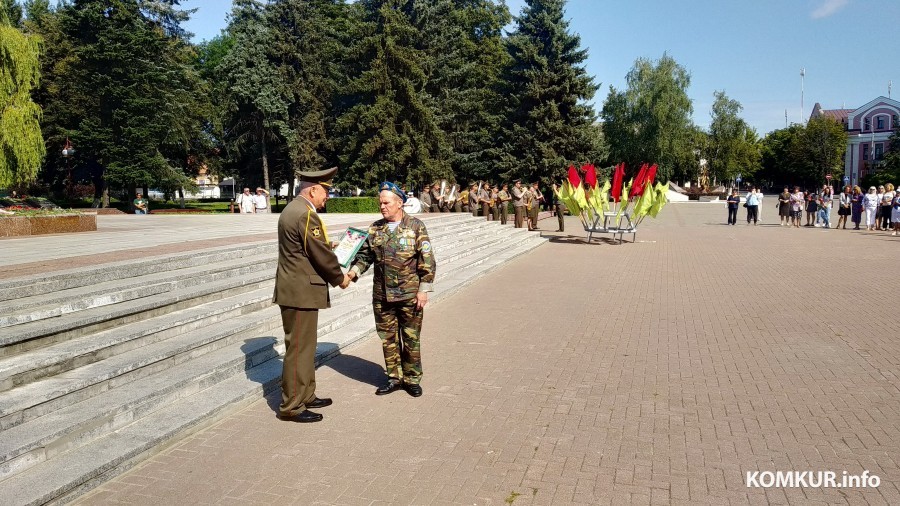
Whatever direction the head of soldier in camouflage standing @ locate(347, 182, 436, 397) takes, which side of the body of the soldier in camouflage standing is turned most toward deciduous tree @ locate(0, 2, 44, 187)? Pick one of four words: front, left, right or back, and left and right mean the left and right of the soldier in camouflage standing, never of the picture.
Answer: right

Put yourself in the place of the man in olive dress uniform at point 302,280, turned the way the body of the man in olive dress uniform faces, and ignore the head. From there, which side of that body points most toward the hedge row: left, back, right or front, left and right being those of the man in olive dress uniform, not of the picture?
left

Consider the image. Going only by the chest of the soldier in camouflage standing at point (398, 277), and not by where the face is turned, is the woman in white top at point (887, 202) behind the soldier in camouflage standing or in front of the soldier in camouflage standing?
behind

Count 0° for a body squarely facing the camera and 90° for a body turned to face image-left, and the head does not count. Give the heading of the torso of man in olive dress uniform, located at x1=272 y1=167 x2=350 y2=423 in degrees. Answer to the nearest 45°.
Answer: approximately 270°

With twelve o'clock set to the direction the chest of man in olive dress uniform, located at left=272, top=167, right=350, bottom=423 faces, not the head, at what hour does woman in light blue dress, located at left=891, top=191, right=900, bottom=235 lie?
The woman in light blue dress is roughly at 11 o'clock from the man in olive dress uniform.

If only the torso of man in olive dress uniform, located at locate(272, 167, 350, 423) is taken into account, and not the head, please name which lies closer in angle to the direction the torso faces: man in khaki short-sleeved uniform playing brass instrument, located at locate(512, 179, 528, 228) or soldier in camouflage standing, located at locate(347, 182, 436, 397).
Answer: the soldier in camouflage standing

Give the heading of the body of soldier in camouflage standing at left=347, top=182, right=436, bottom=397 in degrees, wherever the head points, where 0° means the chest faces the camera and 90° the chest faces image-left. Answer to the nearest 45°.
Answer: approximately 45°

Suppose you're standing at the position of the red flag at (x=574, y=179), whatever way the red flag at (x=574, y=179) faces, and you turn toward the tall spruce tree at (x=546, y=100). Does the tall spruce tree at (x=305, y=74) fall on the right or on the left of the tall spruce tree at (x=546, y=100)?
left

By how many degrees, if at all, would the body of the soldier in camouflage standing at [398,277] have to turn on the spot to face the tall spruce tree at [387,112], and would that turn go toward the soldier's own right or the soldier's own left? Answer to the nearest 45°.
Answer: approximately 135° to the soldier's own right

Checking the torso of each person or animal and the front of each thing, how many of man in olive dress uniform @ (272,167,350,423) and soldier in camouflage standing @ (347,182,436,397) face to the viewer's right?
1

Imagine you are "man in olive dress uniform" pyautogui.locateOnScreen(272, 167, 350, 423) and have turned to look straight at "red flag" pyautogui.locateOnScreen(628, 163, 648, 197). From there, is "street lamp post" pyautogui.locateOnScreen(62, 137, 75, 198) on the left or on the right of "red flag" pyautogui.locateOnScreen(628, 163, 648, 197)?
left

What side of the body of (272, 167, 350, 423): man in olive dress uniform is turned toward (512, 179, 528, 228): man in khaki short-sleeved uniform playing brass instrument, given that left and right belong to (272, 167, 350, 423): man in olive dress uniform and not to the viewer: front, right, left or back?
left

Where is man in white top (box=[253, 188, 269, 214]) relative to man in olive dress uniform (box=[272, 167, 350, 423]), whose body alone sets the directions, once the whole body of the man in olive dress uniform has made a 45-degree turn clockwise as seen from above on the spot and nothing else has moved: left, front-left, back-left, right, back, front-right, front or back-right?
back-left

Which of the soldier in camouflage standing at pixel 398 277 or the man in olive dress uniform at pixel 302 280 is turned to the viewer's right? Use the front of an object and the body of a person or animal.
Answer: the man in olive dress uniform
